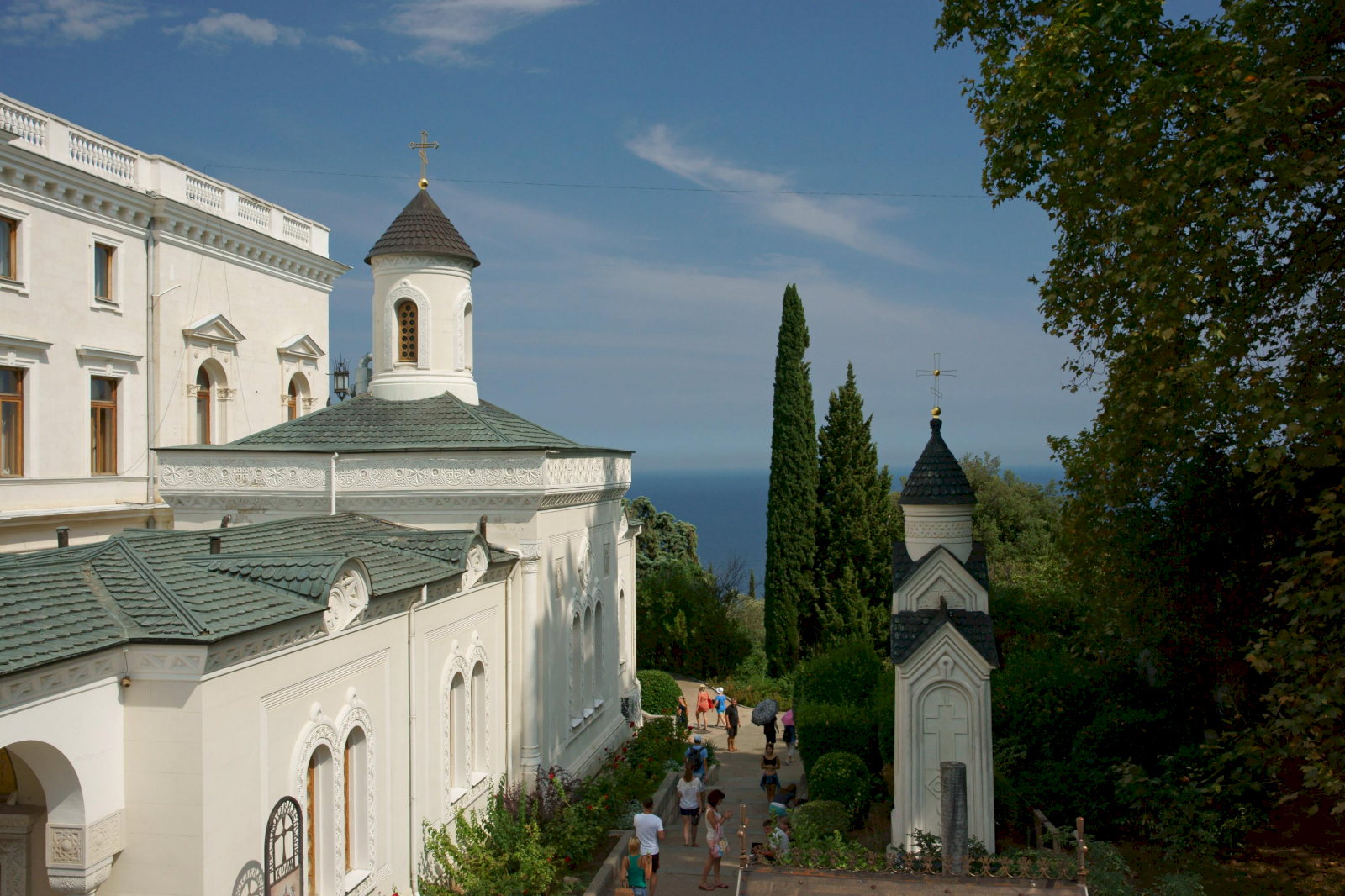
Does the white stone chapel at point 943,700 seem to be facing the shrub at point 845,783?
no

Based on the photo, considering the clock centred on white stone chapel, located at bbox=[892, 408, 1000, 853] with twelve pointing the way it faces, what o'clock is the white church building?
The white church building is roughly at 2 o'clock from the white stone chapel.

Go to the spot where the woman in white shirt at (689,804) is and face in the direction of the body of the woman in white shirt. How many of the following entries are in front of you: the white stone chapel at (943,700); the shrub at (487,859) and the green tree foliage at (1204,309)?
0

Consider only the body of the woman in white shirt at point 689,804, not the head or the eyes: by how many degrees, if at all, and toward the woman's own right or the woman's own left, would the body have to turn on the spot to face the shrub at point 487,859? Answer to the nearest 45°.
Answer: approximately 135° to the woman's own left

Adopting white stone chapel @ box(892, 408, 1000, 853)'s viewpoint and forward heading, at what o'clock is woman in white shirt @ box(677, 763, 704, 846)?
The woman in white shirt is roughly at 4 o'clock from the white stone chapel.

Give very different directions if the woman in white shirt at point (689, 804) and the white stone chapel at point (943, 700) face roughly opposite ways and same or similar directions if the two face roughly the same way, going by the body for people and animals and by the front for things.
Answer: very different directions

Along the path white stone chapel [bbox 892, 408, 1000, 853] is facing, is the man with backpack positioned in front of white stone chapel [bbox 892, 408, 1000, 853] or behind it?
behind

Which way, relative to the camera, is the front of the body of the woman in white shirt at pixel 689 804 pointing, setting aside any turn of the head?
away from the camera

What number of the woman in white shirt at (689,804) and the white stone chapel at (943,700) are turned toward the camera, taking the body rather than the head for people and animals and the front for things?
1

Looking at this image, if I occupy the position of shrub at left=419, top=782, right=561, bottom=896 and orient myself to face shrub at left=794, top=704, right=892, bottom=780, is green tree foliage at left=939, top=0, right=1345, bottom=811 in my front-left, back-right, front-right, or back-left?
front-right

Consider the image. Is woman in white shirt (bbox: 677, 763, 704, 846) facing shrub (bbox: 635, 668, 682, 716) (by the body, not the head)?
yes

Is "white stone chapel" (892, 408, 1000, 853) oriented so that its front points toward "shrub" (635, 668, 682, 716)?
no

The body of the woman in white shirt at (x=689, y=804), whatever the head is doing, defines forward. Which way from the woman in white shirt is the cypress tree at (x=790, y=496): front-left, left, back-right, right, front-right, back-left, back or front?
front

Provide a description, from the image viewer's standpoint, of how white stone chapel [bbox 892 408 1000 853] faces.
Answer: facing the viewer

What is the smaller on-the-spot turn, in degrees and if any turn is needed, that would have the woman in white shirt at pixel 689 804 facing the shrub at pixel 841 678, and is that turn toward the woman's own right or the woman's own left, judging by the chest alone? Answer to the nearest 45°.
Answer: approximately 45° to the woman's own right

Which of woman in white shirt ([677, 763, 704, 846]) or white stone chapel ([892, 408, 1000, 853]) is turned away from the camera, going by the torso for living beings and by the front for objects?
the woman in white shirt

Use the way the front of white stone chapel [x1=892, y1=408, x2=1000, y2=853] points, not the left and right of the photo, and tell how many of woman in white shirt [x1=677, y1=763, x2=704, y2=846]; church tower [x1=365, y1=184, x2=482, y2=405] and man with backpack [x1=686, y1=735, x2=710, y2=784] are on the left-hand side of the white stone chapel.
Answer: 0
